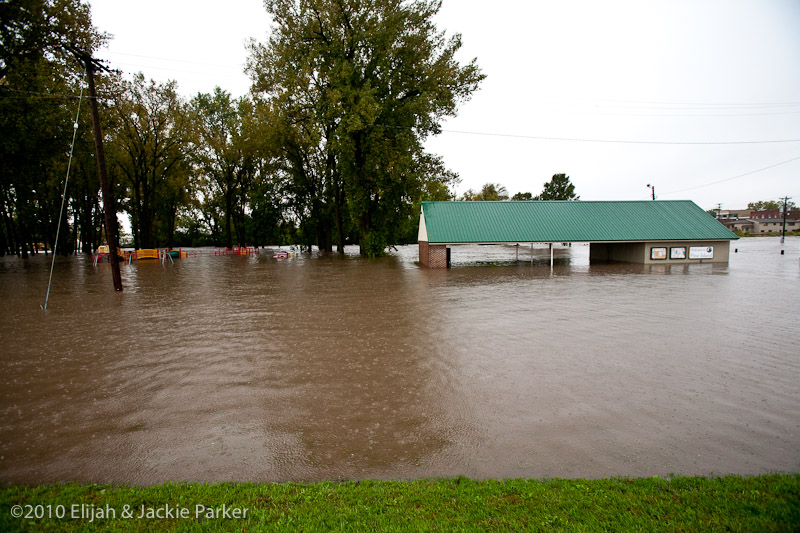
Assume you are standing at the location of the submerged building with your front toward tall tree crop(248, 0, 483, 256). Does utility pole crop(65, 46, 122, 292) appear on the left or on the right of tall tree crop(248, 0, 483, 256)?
left

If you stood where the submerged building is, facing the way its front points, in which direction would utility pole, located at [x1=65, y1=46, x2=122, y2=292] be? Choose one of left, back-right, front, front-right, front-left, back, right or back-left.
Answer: front-right

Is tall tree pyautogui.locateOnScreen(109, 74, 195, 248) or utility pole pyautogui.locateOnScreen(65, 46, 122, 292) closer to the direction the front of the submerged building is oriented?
the utility pole

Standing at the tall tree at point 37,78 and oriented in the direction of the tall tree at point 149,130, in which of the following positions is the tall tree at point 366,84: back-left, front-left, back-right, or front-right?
front-right

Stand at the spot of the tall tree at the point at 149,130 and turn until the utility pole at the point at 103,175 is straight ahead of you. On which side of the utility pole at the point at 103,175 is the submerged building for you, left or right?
left

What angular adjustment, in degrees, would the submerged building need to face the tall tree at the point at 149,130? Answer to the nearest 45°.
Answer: approximately 90° to its right

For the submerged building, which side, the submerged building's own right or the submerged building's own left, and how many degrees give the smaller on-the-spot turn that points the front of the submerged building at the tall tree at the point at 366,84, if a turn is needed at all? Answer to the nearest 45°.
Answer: approximately 90° to the submerged building's own right

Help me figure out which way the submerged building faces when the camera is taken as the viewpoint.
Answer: facing the viewer

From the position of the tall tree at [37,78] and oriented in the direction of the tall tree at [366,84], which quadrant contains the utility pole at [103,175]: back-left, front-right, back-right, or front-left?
front-right

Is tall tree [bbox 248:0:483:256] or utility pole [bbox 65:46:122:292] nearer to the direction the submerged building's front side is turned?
the utility pole

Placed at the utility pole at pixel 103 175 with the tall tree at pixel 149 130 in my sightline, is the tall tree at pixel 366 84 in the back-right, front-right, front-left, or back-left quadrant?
front-right
